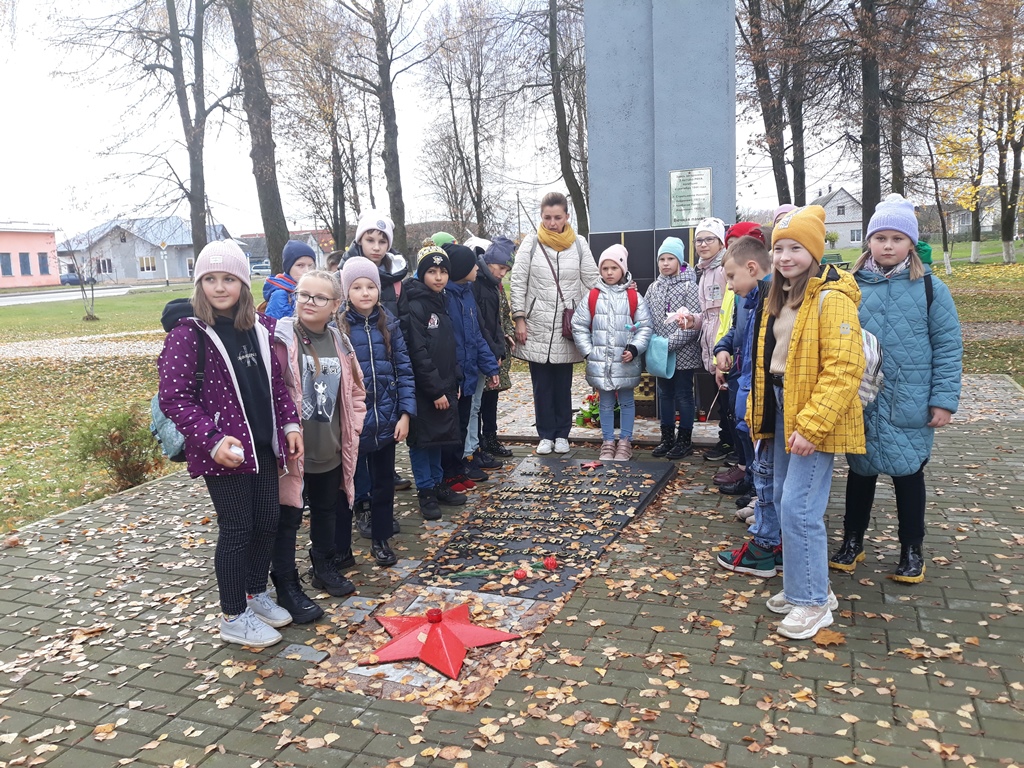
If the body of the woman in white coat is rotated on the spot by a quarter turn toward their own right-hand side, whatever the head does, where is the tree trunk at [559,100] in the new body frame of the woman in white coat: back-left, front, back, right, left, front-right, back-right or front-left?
right

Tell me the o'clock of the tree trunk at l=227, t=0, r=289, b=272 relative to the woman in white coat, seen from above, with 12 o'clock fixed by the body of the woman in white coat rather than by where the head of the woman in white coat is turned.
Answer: The tree trunk is roughly at 5 o'clock from the woman in white coat.

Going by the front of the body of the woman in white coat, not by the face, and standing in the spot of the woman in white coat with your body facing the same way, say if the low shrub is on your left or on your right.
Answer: on your right

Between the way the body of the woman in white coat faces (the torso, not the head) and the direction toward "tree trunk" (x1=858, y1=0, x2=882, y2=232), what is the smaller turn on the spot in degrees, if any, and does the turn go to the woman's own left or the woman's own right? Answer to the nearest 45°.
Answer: approximately 135° to the woman's own left

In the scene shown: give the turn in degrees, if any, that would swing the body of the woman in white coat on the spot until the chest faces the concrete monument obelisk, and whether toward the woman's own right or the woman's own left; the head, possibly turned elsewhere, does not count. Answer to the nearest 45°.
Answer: approximately 135° to the woman's own left

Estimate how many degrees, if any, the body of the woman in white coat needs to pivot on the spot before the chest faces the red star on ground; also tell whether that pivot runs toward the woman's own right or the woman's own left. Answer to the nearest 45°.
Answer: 0° — they already face it

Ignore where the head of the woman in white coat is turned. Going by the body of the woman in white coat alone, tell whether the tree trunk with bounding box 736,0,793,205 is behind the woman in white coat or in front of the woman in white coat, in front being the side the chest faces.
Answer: behind

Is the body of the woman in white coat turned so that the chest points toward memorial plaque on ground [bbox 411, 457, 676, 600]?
yes

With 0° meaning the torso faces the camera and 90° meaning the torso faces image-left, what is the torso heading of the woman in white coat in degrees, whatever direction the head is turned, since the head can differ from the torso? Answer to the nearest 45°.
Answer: approximately 0°
